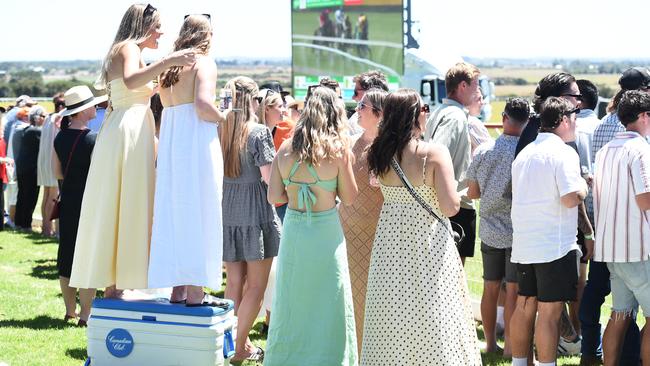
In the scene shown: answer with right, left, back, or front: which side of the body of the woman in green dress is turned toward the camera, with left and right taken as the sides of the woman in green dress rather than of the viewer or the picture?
back

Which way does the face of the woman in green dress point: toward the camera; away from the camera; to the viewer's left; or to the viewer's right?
away from the camera

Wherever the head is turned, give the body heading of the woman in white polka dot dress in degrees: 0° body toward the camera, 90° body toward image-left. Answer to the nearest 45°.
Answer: approximately 225°

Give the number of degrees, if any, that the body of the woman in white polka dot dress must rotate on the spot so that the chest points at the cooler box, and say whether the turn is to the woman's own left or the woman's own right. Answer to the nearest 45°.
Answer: approximately 135° to the woman's own left

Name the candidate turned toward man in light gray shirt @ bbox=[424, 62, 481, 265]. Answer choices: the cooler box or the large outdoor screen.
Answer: the large outdoor screen

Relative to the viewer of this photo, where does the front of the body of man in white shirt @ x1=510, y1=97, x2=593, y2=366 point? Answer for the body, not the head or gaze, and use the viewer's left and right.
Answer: facing away from the viewer and to the right of the viewer

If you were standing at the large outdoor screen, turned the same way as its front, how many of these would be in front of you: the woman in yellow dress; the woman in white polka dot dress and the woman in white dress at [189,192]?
3

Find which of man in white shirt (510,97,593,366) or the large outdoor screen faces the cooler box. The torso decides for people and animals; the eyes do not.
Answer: the large outdoor screen
